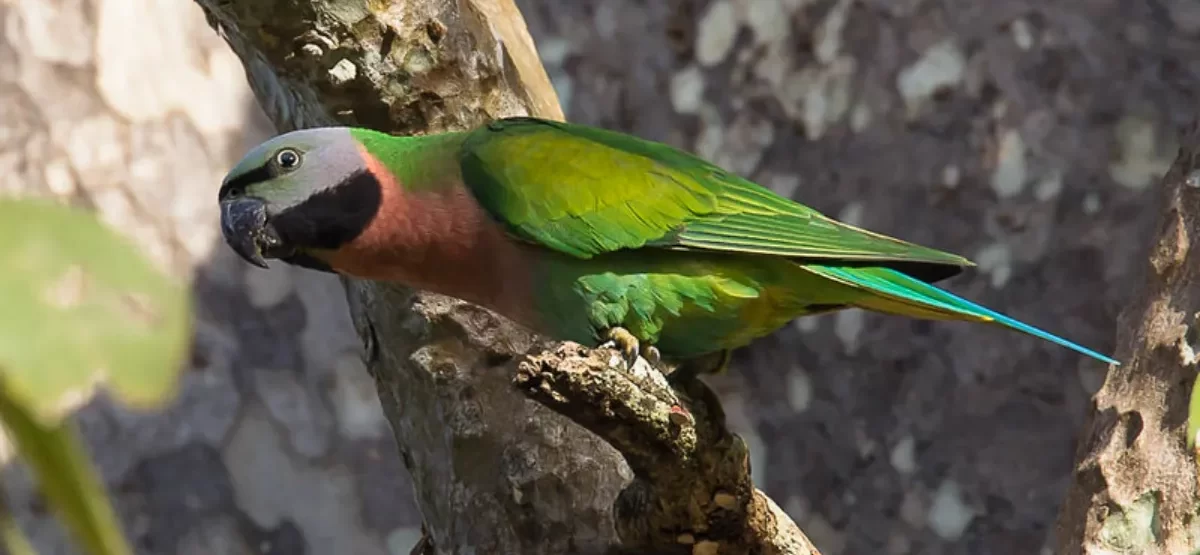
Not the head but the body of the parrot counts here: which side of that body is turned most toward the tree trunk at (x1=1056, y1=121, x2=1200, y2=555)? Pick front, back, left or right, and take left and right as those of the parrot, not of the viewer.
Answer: back

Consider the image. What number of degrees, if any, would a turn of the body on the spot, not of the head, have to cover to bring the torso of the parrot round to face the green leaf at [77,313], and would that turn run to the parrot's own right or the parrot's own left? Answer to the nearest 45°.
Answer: approximately 90° to the parrot's own left

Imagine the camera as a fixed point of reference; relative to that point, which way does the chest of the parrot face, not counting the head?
to the viewer's left
